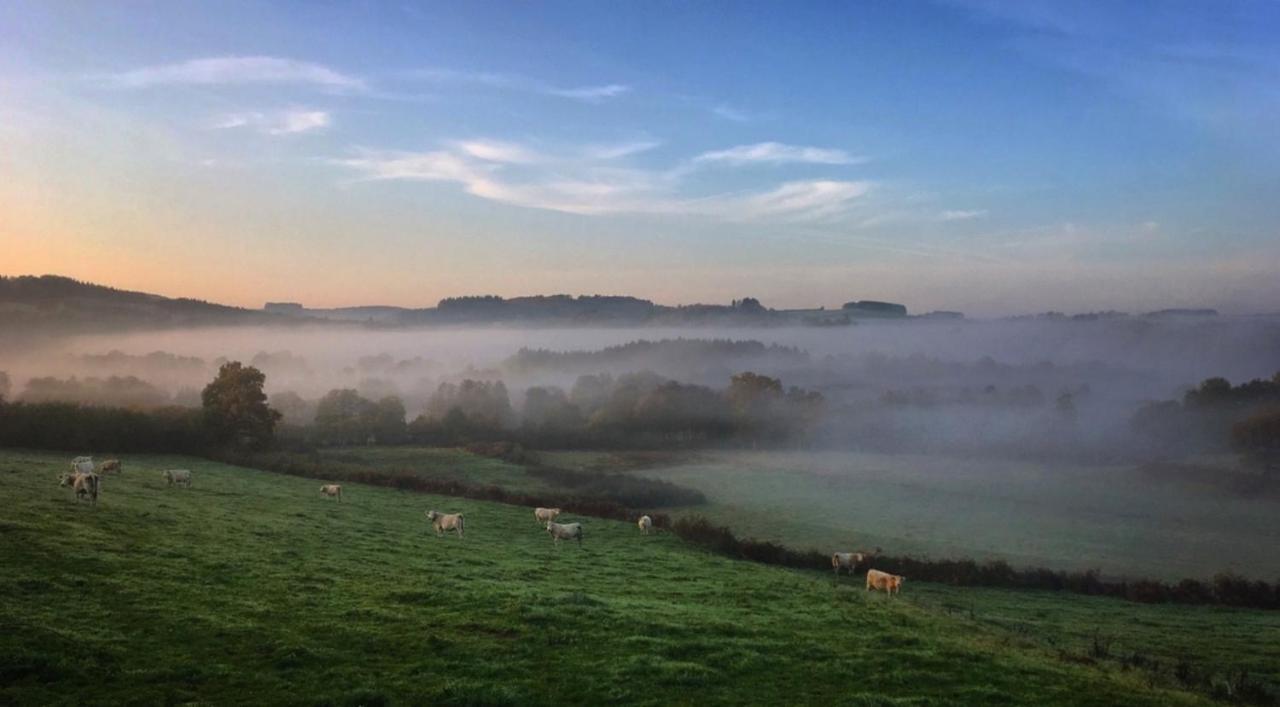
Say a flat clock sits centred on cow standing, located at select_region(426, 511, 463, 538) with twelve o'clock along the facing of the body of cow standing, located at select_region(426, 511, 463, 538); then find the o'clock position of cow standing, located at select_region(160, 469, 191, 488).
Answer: cow standing, located at select_region(160, 469, 191, 488) is roughly at 1 o'clock from cow standing, located at select_region(426, 511, 463, 538).

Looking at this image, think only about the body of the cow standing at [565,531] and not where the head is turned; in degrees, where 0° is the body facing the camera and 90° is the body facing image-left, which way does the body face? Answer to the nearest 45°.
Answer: approximately 90°

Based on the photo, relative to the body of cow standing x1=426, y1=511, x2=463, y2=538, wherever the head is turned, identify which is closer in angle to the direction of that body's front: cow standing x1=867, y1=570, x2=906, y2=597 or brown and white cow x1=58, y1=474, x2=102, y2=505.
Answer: the brown and white cow

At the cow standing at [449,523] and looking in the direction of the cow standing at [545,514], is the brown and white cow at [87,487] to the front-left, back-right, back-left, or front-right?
back-left

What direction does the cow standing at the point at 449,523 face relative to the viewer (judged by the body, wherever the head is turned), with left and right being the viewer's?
facing to the left of the viewer

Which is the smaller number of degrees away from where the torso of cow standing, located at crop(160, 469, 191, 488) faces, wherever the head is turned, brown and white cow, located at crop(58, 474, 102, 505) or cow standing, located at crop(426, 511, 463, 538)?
the brown and white cow

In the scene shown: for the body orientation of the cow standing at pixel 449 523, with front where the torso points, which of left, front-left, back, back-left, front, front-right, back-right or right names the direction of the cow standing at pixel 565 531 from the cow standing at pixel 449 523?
back

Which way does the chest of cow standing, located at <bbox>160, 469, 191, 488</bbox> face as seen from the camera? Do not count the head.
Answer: to the viewer's left
